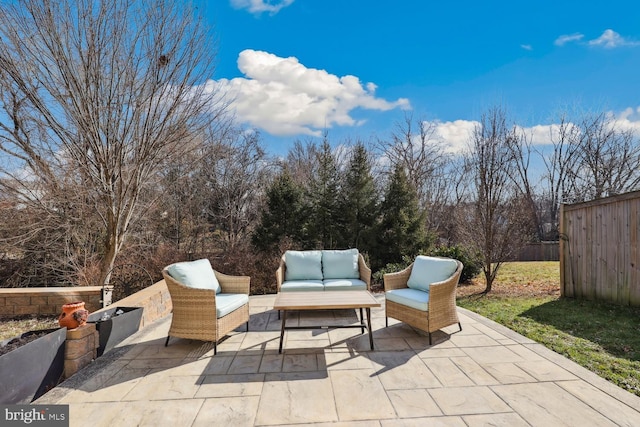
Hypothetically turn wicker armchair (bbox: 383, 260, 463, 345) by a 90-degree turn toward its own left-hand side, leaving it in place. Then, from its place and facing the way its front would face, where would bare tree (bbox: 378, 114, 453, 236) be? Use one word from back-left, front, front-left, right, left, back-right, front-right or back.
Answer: back-left

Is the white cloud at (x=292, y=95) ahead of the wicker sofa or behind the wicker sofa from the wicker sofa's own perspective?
behind

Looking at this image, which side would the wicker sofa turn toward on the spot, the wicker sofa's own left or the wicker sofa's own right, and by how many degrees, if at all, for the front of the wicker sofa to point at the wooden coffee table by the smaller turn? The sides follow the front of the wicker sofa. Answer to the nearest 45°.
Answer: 0° — it already faces it

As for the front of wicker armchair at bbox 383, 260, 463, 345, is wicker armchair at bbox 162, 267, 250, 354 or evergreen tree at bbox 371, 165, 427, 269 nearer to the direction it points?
the wicker armchair

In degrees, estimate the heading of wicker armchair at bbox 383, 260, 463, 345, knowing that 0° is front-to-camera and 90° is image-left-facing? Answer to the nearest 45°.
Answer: approximately 45°

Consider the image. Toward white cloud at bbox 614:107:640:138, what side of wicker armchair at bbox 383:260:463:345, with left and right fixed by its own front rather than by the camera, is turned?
back

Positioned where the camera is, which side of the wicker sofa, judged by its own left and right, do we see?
front

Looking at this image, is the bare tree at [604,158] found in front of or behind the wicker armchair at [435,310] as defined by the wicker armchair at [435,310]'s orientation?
behind

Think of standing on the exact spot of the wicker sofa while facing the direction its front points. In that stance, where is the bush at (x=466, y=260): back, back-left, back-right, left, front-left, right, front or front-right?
back-left

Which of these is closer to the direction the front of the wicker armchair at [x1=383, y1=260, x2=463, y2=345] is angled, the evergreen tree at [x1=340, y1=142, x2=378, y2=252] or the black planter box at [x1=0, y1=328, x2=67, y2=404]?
the black planter box

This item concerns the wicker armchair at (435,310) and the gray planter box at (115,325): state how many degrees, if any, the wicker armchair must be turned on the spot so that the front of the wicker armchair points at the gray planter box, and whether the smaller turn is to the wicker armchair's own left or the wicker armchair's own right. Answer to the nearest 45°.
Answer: approximately 45° to the wicker armchair's own right

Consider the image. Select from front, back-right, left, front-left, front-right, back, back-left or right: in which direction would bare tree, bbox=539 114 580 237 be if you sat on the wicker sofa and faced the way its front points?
back-left

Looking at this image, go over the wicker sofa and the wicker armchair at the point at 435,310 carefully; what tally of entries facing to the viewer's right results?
0

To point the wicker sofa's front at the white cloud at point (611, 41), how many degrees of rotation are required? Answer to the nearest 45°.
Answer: approximately 90° to its left
